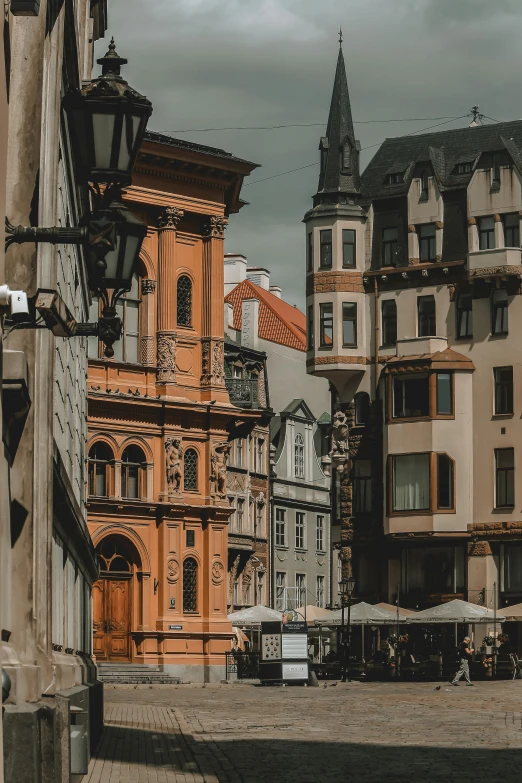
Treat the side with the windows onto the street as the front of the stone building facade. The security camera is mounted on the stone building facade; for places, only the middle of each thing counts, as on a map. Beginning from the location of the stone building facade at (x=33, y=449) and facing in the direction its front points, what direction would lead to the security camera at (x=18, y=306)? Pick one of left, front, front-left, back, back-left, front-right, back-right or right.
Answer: right

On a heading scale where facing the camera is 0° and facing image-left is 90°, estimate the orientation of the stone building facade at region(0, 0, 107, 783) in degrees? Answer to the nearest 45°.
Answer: approximately 270°
